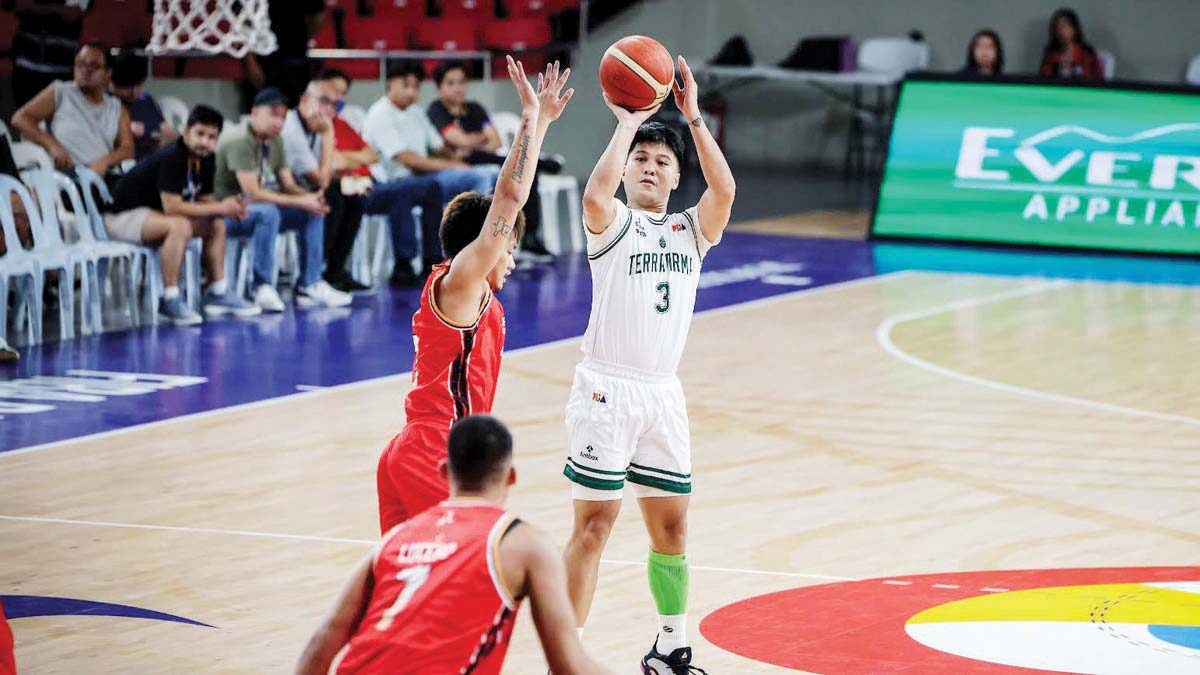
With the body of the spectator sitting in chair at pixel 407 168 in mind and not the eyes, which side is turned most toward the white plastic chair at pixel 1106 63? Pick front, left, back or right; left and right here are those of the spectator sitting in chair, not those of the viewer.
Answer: left

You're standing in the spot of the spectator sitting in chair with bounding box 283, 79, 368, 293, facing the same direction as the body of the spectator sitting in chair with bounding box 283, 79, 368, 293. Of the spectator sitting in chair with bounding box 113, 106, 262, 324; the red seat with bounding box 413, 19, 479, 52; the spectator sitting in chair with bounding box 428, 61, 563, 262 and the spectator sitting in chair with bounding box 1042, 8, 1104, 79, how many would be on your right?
1

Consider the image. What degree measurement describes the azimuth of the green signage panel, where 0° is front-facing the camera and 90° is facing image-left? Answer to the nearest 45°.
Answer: approximately 0°

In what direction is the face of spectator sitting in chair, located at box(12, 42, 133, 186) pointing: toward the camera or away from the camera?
toward the camera

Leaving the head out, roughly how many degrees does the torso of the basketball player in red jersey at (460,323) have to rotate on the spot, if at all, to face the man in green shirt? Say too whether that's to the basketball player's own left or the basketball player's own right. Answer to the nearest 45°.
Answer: approximately 90° to the basketball player's own left

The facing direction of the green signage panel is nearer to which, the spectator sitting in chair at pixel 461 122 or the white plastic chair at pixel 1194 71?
the spectator sitting in chair

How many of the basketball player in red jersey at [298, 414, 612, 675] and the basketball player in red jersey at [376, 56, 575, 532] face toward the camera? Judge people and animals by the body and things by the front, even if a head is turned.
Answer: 0

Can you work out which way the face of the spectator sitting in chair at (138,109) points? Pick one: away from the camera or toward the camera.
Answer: toward the camera

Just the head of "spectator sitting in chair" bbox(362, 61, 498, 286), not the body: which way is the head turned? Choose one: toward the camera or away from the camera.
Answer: toward the camera

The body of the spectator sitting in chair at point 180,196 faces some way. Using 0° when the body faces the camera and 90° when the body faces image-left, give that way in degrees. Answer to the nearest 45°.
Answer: approximately 315°

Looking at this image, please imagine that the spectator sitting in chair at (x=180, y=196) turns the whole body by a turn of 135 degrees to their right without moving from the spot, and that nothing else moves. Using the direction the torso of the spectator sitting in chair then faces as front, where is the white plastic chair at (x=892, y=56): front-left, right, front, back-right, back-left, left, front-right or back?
back-right

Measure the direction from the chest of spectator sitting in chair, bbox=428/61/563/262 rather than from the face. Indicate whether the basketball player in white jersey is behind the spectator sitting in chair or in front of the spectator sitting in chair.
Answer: in front

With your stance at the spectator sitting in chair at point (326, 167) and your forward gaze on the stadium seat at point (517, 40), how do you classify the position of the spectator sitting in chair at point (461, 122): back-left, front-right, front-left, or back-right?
front-right

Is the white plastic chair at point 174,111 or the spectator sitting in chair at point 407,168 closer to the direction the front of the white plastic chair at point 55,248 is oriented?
the spectator sitting in chair

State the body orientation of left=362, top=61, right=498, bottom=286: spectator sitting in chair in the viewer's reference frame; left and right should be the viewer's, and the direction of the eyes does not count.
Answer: facing the viewer and to the right of the viewer

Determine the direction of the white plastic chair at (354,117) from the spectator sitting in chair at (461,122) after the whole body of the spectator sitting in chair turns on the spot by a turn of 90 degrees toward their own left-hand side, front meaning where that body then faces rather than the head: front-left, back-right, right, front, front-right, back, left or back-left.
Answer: back-left
